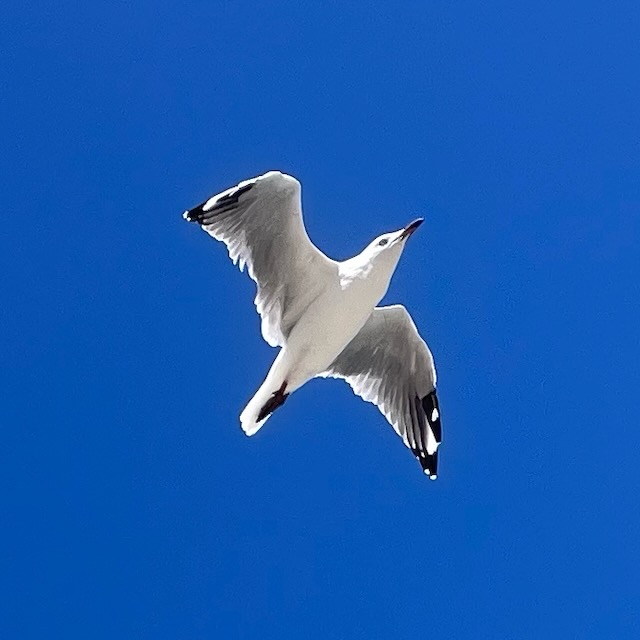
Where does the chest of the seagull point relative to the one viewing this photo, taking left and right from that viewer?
facing to the right of the viewer
